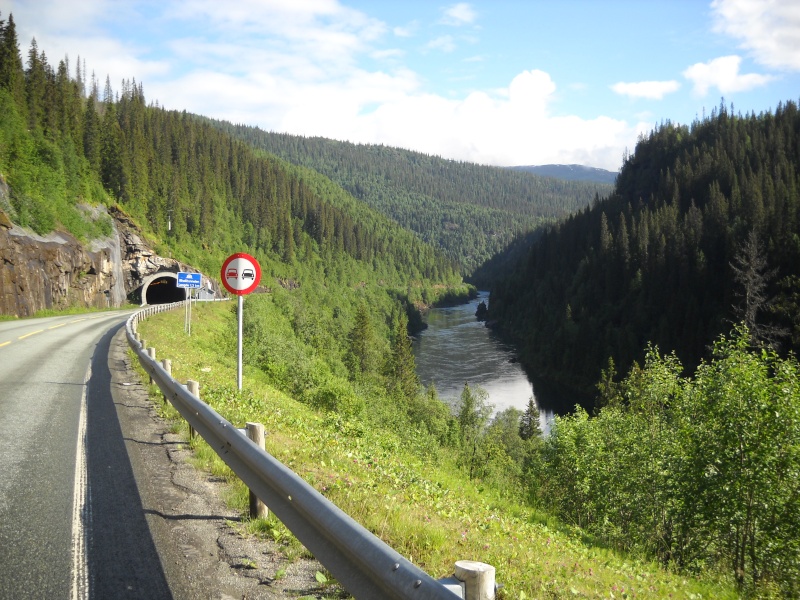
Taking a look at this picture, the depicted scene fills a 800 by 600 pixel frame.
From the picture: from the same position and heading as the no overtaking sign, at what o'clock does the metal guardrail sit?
The metal guardrail is roughly at 12 o'clock from the no overtaking sign.

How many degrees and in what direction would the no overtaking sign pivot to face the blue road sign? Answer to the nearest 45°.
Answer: approximately 180°

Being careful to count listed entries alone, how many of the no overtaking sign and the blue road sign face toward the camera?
2

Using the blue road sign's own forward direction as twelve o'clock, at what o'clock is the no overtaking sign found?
The no overtaking sign is roughly at 12 o'clock from the blue road sign.

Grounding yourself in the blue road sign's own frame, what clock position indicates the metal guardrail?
The metal guardrail is roughly at 12 o'clock from the blue road sign.

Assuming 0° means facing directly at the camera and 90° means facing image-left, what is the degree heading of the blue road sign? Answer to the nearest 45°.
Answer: approximately 0°
